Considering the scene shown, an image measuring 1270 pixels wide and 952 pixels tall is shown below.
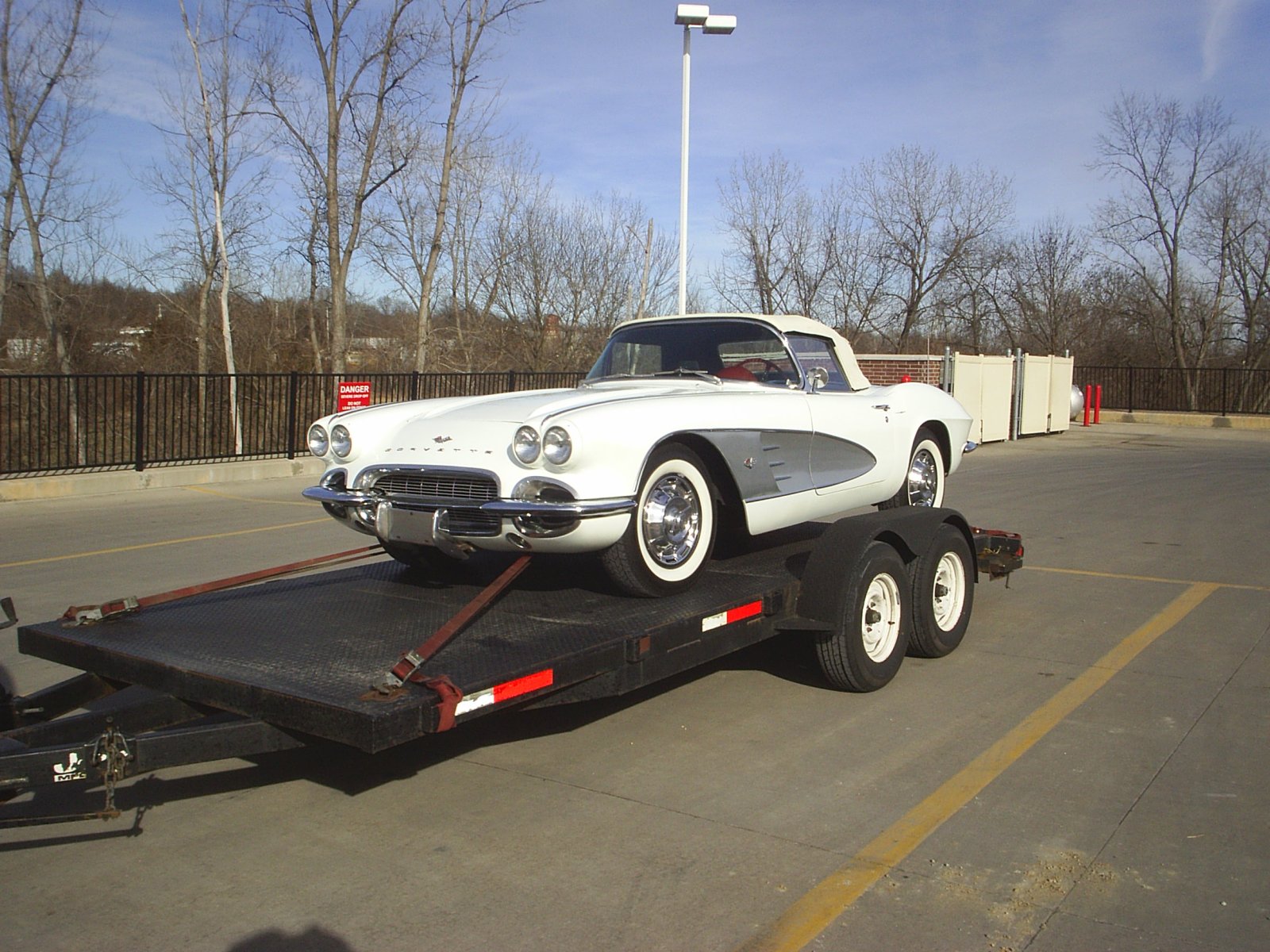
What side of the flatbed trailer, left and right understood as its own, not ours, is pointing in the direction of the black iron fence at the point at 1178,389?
back

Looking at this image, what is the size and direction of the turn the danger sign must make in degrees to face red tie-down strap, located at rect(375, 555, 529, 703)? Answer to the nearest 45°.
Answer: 0° — it already faces it

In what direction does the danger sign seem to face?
toward the camera

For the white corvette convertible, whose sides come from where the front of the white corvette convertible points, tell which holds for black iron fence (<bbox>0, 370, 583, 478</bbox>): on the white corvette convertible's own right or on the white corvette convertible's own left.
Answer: on the white corvette convertible's own right

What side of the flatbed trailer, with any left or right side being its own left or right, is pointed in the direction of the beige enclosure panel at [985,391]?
back

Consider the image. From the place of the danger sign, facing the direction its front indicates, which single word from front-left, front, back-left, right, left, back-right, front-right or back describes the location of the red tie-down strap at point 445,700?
front

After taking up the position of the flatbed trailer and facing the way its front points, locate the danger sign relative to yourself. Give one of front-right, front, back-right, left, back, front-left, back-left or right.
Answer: back-right

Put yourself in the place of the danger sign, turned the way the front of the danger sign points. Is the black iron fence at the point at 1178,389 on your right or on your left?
on your left

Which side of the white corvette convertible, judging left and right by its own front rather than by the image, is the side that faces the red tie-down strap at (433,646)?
front

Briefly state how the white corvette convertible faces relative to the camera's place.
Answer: facing the viewer and to the left of the viewer

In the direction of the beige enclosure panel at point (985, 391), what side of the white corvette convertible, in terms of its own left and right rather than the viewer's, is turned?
back

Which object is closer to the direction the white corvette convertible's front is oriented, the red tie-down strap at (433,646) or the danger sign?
the red tie-down strap

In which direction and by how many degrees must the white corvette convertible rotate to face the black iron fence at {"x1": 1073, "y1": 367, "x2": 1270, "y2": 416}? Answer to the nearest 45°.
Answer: approximately 180°

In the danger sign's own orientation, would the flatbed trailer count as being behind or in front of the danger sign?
in front

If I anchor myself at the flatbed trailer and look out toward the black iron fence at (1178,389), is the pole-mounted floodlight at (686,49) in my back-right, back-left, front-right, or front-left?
front-left
